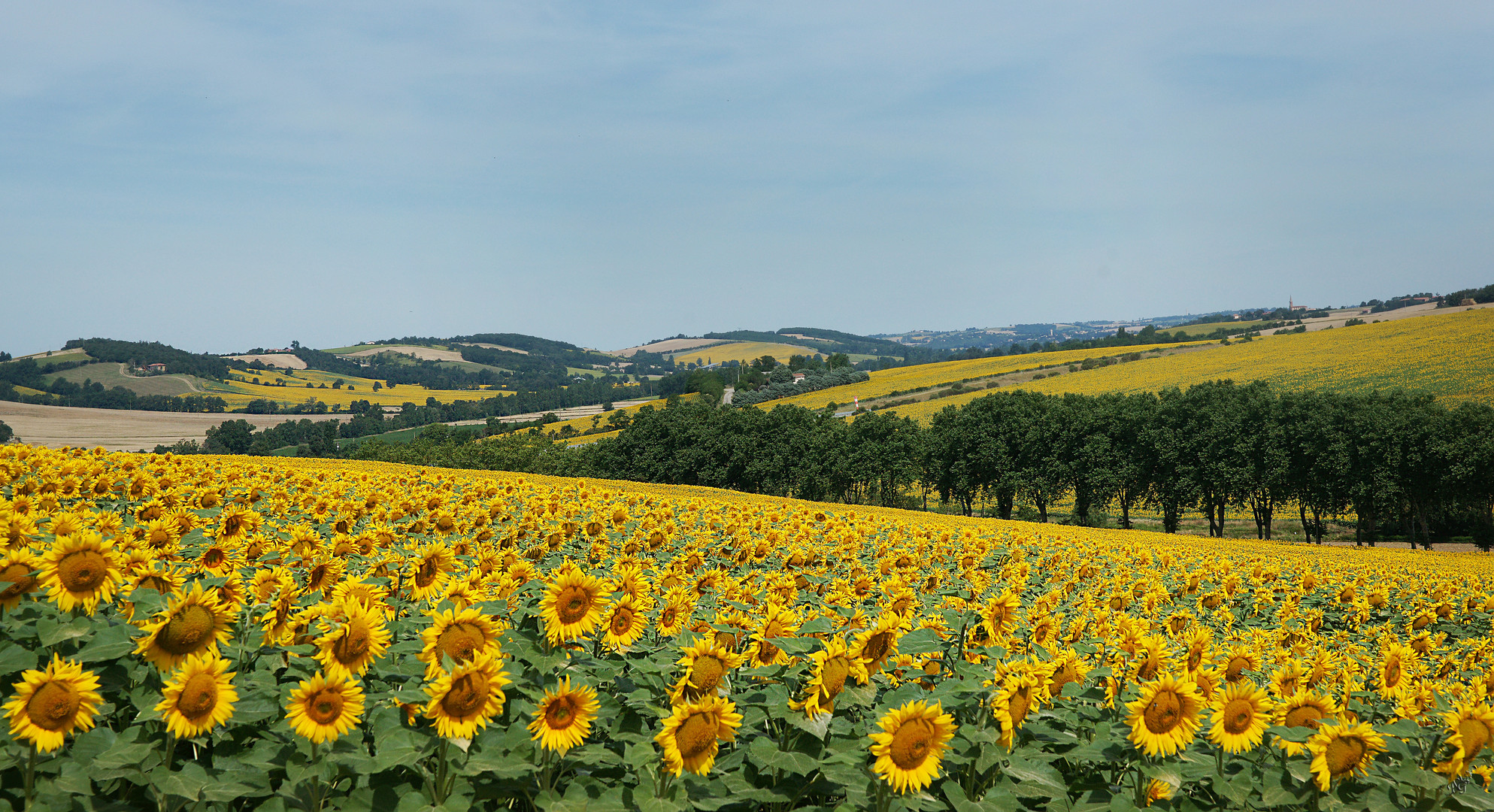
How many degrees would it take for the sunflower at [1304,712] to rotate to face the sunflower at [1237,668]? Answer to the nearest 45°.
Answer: approximately 135° to its right

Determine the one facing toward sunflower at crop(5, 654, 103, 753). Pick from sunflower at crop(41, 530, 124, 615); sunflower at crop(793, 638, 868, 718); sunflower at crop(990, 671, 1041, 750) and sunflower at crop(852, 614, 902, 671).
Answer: sunflower at crop(41, 530, 124, 615)

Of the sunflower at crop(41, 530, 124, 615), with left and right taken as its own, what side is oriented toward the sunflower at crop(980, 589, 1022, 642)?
left

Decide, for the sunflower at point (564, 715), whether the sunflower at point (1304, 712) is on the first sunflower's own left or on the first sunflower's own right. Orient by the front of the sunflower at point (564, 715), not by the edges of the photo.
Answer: on the first sunflower's own left

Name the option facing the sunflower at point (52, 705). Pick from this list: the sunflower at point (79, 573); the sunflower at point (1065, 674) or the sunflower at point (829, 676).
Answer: the sunflower at point (79, 573)

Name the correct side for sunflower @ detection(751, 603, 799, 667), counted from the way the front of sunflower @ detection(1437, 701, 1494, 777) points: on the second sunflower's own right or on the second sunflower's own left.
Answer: on the second sunflower's own right

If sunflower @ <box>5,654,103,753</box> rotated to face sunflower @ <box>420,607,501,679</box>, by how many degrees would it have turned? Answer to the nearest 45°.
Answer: approximately 90° to its left

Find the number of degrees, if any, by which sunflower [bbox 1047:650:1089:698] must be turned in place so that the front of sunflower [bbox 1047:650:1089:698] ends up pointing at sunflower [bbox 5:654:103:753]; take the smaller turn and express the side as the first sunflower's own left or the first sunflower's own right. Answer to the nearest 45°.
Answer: approximately 90° to the first sunflower's own right

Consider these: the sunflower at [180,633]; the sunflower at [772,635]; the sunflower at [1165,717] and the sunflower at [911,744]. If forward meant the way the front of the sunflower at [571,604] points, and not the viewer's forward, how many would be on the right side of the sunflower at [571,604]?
1
